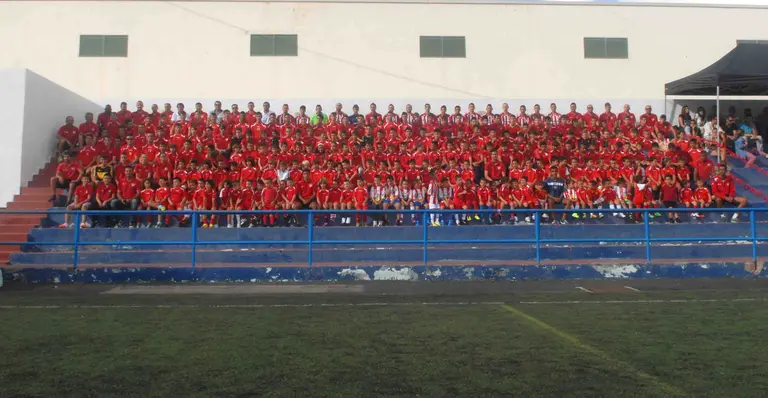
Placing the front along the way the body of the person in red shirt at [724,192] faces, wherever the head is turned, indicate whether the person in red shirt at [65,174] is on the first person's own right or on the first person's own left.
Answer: on the first person's own right

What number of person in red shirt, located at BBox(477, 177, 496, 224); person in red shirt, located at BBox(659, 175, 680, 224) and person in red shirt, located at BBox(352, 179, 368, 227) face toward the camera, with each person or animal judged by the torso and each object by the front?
3

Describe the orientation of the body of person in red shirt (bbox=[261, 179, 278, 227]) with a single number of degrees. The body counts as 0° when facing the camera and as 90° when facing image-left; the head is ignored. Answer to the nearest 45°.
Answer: approximately 0°

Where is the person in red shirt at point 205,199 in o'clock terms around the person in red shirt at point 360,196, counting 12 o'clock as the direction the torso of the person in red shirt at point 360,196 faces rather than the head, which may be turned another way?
the person in red shirt at point 205,199 is roughly at 3 o'clock from the person in red shirt at point 360,196.

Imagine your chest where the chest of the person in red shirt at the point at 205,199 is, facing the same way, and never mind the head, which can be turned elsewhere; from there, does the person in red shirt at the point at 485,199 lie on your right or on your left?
on your left

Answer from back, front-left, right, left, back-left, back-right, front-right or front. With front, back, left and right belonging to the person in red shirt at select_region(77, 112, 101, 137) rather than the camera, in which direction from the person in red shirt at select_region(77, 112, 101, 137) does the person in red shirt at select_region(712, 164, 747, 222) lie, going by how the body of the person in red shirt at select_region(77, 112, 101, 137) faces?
front-left

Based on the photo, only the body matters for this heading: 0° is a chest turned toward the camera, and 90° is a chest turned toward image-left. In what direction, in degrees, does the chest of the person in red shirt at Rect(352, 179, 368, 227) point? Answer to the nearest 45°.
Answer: approximately 0°

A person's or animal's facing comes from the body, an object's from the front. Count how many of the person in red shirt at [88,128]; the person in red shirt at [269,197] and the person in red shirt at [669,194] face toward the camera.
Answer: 3

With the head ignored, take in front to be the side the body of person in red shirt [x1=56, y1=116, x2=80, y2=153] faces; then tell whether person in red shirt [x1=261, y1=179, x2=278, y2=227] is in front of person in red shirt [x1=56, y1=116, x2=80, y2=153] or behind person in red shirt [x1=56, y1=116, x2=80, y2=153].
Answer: in front
